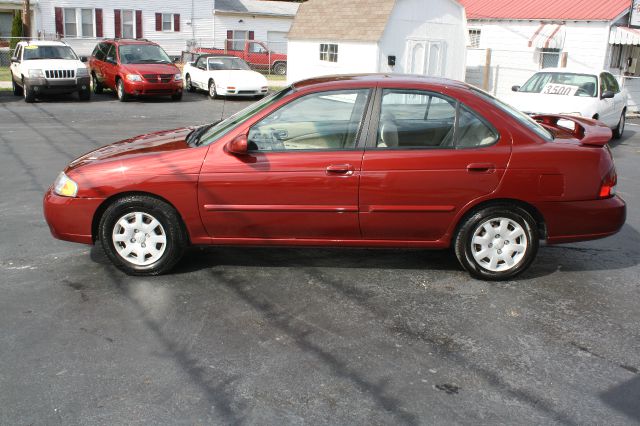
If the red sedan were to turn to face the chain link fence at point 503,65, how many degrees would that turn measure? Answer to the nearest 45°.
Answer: approximately 90° to its right

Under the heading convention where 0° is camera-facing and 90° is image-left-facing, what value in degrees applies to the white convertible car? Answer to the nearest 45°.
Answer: approximately 315°

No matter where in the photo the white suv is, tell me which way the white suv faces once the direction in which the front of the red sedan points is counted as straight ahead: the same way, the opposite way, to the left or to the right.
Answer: to the left

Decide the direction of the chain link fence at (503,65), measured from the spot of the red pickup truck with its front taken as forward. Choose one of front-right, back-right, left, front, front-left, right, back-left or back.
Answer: front-right

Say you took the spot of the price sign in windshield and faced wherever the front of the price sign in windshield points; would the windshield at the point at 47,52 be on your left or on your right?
on your right

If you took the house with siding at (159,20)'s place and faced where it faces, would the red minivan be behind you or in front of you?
in front

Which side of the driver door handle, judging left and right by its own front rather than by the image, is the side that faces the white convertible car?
back

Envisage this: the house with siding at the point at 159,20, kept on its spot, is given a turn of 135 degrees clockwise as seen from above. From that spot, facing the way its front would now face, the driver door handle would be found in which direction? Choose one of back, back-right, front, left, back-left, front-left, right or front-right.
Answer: back-left

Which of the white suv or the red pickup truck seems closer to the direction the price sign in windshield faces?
the white suv

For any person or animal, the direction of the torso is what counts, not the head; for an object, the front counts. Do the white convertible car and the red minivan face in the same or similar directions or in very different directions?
same or similar directions

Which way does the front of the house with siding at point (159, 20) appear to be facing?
toward the camera

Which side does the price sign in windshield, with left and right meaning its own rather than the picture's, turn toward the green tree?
right

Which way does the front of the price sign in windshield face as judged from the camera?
facing the viewer and to the left of the viewer

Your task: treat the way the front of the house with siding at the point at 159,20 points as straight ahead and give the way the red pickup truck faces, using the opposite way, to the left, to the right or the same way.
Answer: to the left

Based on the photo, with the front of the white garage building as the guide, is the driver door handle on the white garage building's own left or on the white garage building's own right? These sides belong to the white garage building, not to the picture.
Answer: on the white garage building's own right

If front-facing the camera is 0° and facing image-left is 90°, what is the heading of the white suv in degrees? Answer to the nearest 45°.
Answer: approximately 0°

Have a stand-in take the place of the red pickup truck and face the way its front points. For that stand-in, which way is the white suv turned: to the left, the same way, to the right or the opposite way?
to the right

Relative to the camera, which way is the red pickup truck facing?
to the viewer's right

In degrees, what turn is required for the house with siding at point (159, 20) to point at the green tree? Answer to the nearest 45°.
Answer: approximately 45° to its right
